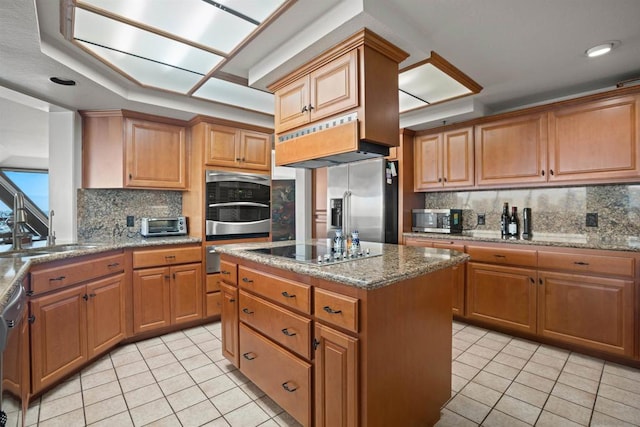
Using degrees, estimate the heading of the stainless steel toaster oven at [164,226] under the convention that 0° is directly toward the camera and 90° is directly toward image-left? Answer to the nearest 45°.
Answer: approximately 0°

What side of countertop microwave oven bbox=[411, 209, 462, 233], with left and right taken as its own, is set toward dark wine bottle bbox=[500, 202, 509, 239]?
left

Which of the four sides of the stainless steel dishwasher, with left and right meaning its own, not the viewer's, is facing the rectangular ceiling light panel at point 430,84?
front

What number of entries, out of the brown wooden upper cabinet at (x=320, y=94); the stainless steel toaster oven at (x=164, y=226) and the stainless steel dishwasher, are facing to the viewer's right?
1

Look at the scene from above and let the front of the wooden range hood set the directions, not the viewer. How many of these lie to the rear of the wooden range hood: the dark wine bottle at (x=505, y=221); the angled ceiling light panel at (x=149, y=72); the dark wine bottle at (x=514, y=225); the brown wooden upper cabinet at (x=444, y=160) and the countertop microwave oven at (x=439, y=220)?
4

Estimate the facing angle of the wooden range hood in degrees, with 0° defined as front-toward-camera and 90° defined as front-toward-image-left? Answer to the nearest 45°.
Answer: approximately 45°

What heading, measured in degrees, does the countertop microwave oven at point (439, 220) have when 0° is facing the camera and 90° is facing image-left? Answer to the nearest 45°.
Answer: approximately 0°

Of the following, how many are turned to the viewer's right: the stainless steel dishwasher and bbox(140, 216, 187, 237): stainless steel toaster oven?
1

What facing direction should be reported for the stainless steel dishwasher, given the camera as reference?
facing to the right of the viewer

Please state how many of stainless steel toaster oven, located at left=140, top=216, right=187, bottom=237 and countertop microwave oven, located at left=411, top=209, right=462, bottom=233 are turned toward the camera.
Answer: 2

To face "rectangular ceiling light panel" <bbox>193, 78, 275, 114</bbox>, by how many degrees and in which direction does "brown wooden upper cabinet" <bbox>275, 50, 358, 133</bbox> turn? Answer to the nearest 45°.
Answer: approximately 90° to its right

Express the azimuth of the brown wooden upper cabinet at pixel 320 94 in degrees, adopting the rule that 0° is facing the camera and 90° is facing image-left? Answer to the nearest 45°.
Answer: approximately 45°

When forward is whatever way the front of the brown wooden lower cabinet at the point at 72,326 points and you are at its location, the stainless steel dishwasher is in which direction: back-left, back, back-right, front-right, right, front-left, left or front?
front-right
